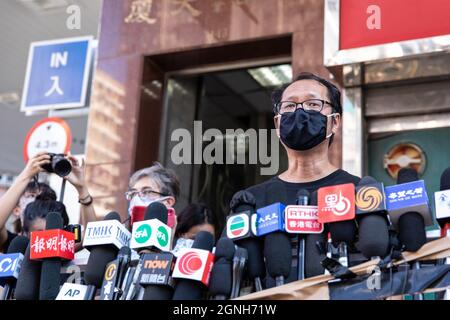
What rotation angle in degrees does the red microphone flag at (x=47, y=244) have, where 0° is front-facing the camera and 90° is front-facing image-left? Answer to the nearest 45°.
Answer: approximately 0°

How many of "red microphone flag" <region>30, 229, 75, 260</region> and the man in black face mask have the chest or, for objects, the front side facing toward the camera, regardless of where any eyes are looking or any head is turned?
2

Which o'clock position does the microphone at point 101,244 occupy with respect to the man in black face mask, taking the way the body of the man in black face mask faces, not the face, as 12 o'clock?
The microphone is roughly at 2 o'clock from the man in black face mask.

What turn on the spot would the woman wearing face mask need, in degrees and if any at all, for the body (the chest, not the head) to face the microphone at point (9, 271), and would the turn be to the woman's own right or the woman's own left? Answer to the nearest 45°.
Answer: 0° — they already face it

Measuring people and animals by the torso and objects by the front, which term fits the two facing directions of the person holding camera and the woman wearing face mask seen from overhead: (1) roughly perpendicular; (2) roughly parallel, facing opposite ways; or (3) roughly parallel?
roughly perpendicular

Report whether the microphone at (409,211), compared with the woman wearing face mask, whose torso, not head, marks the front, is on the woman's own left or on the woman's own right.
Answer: on the woman's own left

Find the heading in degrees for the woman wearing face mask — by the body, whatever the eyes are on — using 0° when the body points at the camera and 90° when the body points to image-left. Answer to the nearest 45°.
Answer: approximately 45°

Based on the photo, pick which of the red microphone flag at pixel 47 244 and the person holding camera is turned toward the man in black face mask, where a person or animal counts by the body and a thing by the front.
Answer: the person holding camera
